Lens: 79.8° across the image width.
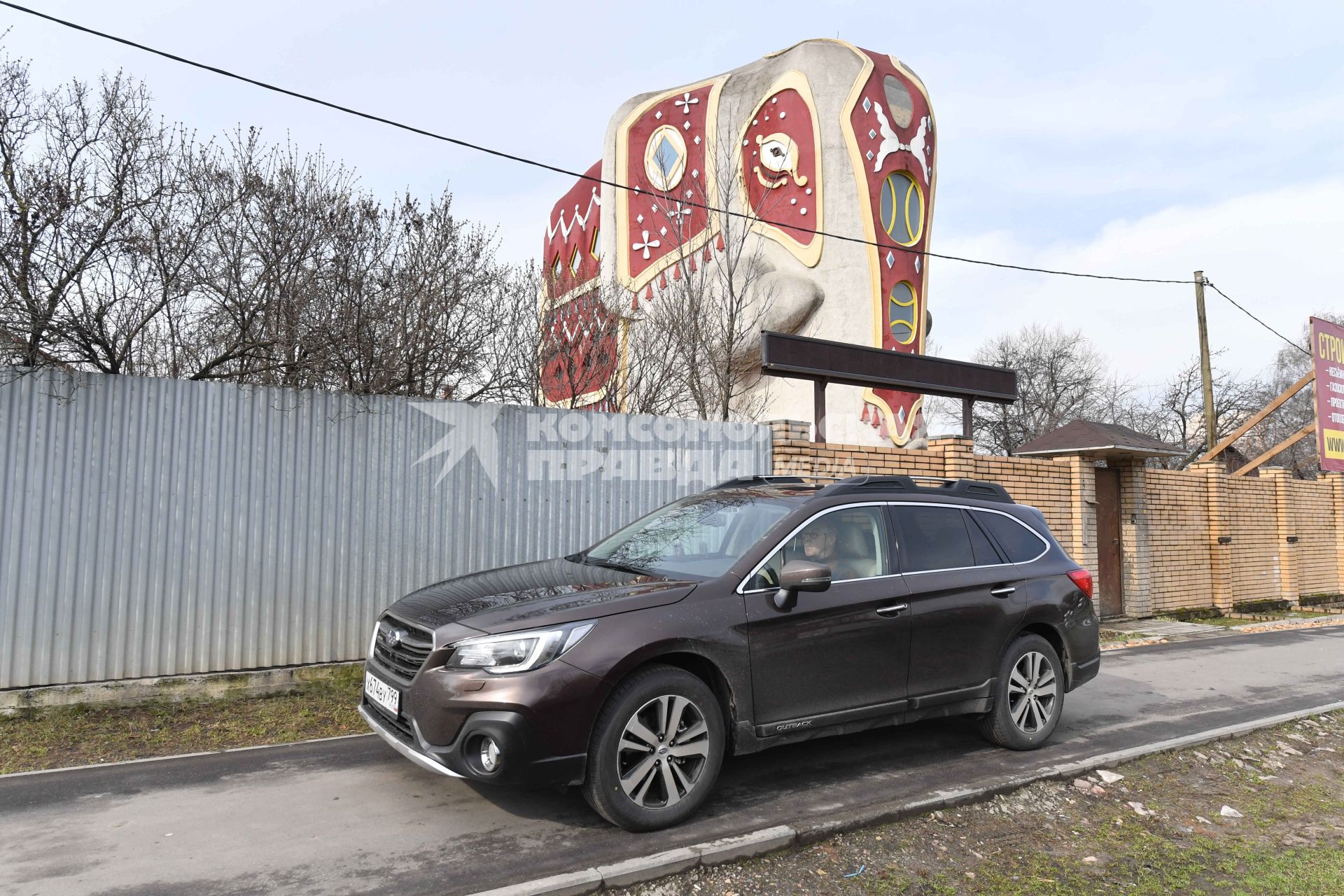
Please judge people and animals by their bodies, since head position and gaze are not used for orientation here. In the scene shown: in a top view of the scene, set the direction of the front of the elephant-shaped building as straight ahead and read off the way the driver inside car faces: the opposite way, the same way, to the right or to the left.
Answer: to the right

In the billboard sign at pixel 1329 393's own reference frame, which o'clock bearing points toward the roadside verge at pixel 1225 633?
The roadside verge is roughly at 2 o'clock from the billboard sign.

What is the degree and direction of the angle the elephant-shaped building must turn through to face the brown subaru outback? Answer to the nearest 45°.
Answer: approximately 45° to its right

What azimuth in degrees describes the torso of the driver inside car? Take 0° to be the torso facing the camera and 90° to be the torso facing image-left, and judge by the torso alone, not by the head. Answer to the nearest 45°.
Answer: approximately 45°

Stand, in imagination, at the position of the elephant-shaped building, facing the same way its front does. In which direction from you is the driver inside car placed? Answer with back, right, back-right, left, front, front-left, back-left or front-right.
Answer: front-right

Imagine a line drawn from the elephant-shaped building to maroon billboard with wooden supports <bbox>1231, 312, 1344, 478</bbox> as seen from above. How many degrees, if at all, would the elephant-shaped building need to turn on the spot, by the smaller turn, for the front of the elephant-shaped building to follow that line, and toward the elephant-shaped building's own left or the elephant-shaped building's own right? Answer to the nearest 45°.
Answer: approximately 90° to the elephant-shaped building's own left

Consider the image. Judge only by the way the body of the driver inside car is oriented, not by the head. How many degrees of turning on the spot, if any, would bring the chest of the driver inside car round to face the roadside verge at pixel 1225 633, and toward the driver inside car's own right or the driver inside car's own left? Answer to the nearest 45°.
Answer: approximately 180°

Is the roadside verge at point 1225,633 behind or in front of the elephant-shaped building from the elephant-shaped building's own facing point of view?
in front

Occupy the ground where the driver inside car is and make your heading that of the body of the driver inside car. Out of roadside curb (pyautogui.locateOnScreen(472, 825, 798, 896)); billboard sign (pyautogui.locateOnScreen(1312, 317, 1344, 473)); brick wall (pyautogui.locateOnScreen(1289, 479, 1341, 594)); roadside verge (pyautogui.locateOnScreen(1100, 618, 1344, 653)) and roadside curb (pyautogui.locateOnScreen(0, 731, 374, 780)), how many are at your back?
3

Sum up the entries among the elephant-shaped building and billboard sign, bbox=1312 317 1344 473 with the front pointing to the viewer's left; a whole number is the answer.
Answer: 0

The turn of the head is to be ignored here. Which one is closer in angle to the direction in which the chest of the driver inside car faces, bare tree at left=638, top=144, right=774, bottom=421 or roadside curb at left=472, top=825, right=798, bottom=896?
the roadside curb

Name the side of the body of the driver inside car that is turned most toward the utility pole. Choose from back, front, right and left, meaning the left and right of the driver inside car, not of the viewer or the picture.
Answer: back

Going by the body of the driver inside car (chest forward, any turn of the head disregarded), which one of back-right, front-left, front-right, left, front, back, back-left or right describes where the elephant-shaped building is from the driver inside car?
back-right
